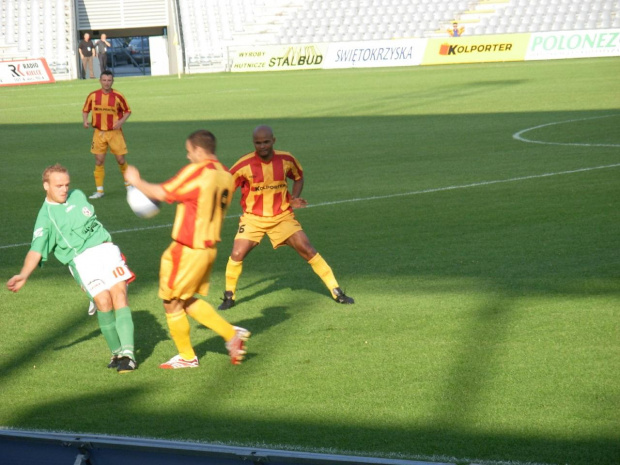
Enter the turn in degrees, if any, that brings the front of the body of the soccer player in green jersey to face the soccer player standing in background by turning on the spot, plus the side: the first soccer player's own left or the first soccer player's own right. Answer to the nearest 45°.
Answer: approximately 135° to the first soccer player's own left

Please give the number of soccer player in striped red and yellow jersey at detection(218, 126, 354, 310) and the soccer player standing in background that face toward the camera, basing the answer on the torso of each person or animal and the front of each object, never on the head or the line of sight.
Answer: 2

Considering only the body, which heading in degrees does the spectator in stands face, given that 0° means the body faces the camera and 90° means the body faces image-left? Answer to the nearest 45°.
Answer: approximately 0°

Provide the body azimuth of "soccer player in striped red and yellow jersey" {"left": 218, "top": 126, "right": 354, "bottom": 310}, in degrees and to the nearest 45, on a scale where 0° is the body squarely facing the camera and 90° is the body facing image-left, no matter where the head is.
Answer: approximately 0°

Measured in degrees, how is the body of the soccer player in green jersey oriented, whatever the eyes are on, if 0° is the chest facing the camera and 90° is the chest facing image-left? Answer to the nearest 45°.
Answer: approximately 315°

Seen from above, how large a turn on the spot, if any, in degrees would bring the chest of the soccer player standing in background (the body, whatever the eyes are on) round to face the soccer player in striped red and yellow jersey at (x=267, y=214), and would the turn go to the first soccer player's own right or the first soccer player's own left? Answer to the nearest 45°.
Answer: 0° — they already face them

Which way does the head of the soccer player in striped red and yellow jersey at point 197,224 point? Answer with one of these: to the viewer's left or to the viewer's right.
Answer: to the viewer's left

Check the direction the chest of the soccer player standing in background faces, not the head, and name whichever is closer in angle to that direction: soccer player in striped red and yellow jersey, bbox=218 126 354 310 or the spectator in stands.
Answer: the soccer player in striped red and yellow jersey

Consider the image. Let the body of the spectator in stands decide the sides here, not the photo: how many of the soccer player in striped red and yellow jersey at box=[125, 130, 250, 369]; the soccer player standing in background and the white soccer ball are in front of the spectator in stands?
3
